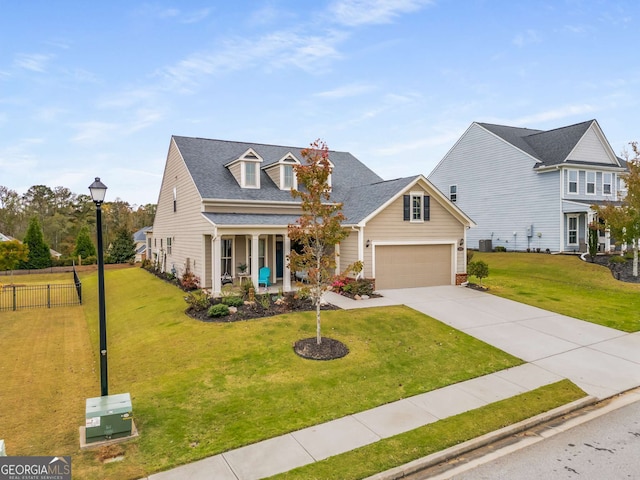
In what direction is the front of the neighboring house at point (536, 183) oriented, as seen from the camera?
facing the viewer and to the right of the viewer

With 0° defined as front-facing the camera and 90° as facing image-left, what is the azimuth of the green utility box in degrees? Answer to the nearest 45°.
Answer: approximately 0°

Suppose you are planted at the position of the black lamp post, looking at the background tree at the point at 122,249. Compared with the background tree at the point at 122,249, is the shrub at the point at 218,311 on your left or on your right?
right

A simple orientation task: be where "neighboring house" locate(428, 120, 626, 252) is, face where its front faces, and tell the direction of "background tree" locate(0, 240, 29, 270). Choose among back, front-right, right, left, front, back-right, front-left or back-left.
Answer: right

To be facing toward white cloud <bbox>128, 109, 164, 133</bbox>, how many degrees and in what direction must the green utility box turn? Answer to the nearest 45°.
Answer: approximately 180°

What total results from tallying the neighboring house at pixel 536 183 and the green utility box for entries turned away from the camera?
0

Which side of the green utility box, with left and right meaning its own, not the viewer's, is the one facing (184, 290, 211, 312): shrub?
back

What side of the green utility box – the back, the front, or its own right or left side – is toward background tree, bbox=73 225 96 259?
back

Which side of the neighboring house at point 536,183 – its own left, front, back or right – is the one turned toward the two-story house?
right
